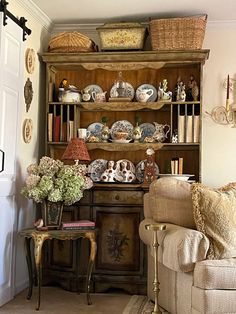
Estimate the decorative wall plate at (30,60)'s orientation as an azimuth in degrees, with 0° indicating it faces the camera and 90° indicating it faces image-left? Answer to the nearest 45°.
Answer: approximately 315°

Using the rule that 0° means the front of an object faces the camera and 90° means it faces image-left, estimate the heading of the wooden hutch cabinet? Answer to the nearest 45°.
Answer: approximately 0°

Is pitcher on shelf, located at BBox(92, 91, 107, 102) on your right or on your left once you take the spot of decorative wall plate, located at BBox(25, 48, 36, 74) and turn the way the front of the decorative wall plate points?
on your left
